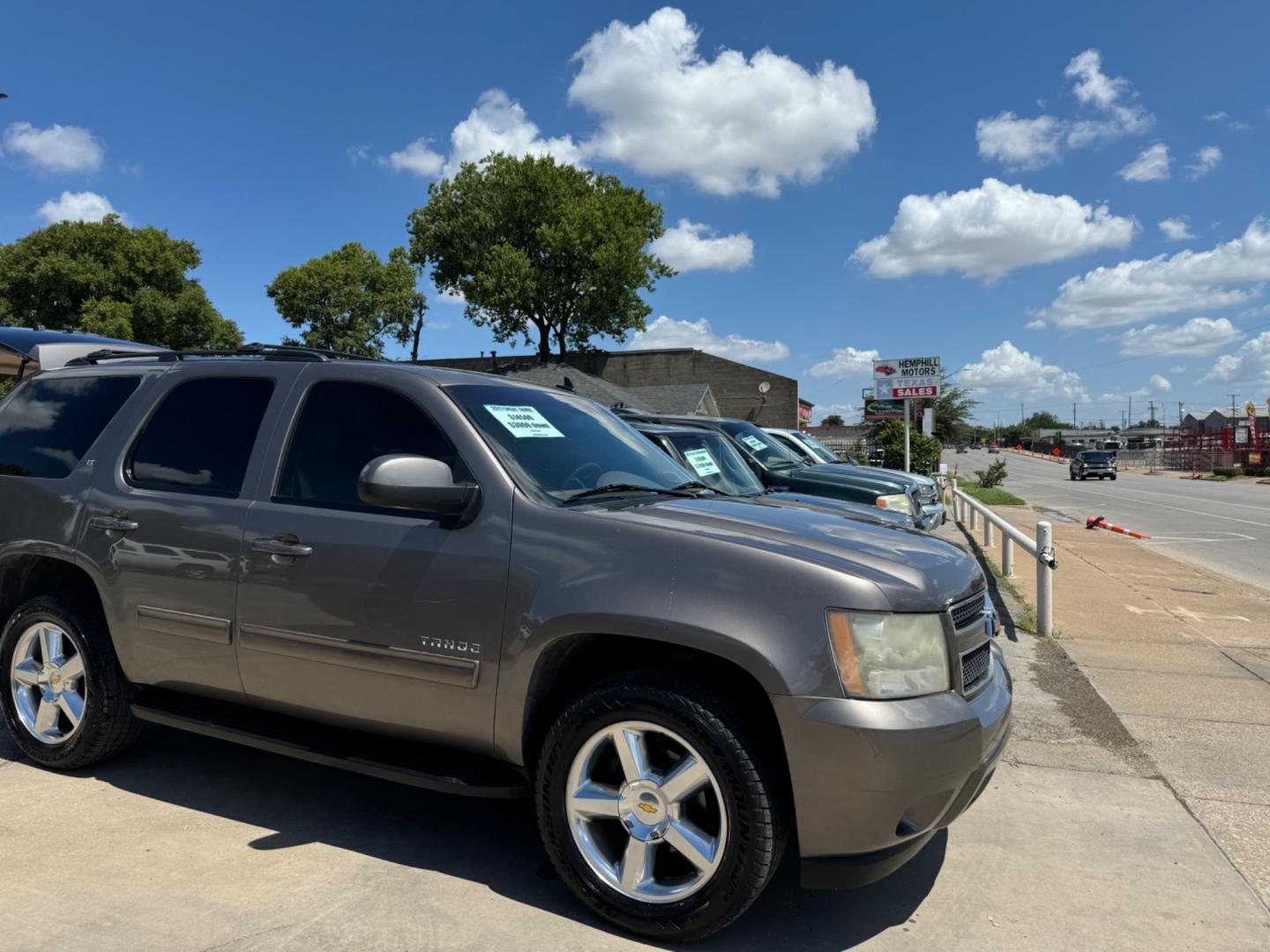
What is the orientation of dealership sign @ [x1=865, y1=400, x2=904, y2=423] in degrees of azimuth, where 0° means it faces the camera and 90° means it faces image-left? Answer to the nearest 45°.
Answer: approximately 0°

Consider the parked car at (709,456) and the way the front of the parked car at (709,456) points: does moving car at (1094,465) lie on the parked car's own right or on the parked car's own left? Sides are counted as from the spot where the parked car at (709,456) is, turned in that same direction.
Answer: on the parked car's own left

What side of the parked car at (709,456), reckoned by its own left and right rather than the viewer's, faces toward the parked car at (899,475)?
left

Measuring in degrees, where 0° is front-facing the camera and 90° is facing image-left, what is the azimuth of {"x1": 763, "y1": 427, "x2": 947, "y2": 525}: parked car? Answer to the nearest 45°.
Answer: approximately 315°

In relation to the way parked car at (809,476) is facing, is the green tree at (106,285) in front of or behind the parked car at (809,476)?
behind

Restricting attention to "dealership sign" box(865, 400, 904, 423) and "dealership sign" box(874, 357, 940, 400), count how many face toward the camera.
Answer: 2
